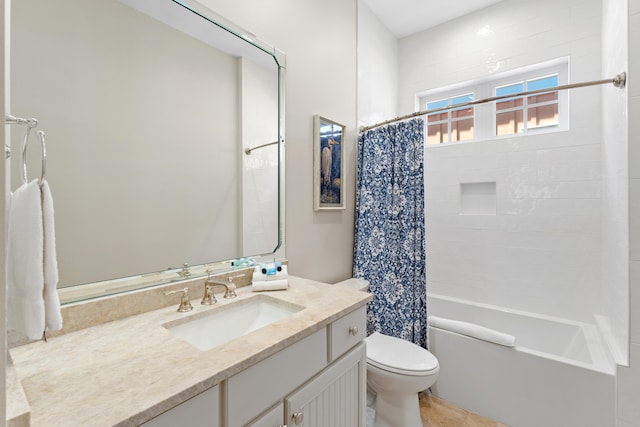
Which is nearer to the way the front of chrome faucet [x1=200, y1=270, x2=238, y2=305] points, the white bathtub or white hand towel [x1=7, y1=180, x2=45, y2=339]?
the white bathtub

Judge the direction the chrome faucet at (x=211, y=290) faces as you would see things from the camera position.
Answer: facing the viewer and to the right of the viewer

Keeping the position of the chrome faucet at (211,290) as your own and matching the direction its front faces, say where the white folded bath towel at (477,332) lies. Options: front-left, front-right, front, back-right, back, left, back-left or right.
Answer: front-left

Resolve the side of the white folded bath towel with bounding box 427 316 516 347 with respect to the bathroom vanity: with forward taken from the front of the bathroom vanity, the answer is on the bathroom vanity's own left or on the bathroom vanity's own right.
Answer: on the bathroom vanity's own left

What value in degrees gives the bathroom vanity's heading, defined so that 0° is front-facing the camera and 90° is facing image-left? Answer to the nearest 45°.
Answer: approximately 315°

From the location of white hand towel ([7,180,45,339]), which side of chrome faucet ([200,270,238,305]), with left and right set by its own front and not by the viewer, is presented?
right

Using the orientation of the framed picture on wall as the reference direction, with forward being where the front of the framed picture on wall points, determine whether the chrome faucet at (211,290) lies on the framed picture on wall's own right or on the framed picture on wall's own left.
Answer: on the framed picture on wall's own right

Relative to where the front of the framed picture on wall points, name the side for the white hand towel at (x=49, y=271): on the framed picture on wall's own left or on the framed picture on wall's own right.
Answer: on the framed picture on wall's own right

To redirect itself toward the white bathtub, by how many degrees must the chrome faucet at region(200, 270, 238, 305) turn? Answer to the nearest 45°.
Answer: approximately 45° to its left
